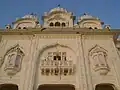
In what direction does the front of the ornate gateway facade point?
toward the camera
